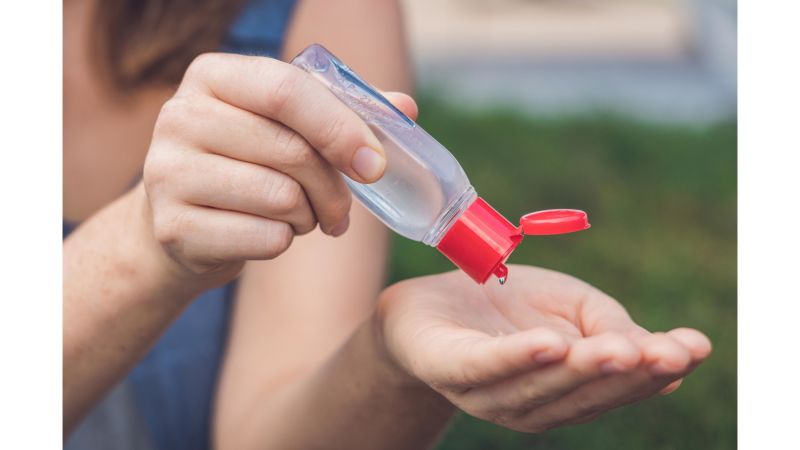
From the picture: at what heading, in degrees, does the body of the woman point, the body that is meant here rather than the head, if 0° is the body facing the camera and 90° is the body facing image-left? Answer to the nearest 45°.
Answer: approximately 315°
